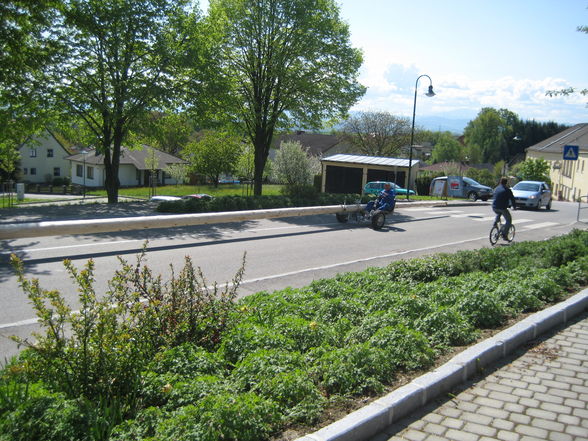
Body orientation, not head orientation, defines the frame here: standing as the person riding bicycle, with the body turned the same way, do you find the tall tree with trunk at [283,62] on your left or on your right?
on your left

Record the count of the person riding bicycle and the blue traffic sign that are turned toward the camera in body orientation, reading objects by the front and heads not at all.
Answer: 1

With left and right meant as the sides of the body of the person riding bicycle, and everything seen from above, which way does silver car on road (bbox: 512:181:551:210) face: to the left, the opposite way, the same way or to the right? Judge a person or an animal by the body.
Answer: the opposite way

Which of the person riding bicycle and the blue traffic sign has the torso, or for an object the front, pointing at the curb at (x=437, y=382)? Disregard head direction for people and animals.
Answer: the blue traffic sign

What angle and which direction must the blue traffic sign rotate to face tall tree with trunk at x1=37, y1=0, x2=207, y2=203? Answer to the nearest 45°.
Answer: approximately 45° to its right

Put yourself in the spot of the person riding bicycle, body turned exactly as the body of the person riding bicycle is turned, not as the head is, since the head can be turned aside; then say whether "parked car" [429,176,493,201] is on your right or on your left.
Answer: on your left

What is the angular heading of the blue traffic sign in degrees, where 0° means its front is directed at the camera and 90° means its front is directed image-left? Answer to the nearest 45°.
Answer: approximately 0°

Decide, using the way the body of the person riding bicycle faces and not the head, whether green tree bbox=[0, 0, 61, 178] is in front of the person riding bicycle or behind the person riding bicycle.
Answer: behind

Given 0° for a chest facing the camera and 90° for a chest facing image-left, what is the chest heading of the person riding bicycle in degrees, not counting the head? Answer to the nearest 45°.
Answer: approximately 225°
